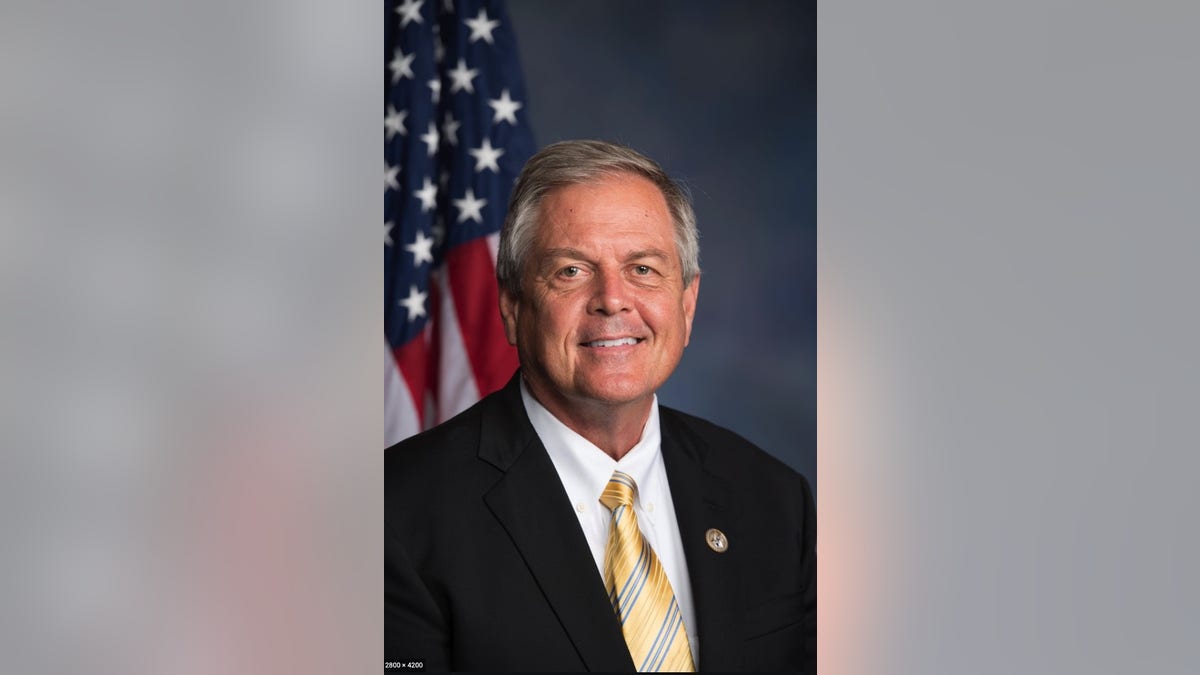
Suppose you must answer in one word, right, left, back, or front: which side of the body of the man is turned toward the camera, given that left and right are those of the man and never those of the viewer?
front
